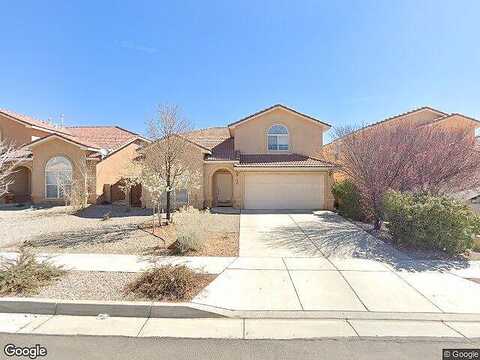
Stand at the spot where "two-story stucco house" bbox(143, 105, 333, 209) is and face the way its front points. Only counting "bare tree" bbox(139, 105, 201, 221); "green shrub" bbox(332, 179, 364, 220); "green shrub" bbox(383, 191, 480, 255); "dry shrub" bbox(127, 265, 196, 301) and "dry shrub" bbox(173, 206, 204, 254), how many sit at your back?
0

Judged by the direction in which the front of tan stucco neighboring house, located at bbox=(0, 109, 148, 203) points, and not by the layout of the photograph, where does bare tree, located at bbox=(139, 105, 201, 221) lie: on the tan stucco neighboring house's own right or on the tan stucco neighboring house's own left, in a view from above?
on the tan stucco neighboring house's own left

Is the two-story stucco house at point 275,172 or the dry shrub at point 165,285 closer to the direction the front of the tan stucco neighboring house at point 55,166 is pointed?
the dry shrub

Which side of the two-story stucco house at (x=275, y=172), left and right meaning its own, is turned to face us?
front

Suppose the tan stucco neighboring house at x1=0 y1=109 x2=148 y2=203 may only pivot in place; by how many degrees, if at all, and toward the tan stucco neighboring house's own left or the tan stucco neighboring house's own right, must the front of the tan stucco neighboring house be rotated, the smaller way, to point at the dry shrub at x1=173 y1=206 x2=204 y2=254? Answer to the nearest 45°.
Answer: approximately 45° to the tan stucco neighboring house's own left

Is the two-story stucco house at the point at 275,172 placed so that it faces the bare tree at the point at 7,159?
no

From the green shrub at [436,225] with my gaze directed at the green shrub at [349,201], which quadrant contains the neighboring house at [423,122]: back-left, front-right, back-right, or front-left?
front-right

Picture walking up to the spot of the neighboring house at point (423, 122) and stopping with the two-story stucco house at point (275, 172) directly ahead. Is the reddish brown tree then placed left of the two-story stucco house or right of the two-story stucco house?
left

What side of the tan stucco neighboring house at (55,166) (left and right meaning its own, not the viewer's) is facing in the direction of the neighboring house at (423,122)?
left

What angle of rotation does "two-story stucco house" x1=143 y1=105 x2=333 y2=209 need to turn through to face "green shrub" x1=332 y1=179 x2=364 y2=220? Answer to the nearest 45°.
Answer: approximately 45° to its left

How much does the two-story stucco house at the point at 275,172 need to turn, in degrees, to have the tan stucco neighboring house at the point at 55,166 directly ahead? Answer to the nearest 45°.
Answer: approximately 90° to its right

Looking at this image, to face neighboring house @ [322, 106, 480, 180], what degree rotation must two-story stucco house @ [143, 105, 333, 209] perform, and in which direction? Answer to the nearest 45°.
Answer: approximately 90° to its left

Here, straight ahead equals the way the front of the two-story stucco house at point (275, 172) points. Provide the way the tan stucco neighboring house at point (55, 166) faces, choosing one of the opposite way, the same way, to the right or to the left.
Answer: the same way

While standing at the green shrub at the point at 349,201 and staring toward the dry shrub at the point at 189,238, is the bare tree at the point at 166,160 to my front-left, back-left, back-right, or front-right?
front-right

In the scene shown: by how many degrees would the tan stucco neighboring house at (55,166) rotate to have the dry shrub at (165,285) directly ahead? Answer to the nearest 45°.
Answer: approximately 45° to its left

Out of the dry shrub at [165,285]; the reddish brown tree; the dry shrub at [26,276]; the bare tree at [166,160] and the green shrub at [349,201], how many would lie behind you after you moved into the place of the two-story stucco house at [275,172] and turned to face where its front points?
0

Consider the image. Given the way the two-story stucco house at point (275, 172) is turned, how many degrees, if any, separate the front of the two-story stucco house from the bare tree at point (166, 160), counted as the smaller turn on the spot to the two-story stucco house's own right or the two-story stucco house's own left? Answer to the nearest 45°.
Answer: approximately 45° to the two-story stucco house's own right

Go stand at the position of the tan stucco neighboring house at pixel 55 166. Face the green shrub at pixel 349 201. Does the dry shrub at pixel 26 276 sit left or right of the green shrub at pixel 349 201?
right

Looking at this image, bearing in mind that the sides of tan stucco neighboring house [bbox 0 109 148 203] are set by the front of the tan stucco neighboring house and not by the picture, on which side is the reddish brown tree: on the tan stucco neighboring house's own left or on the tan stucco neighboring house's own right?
on the tan stucco neighboring house's own left

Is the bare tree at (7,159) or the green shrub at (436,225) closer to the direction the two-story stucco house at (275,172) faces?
the green shrub
